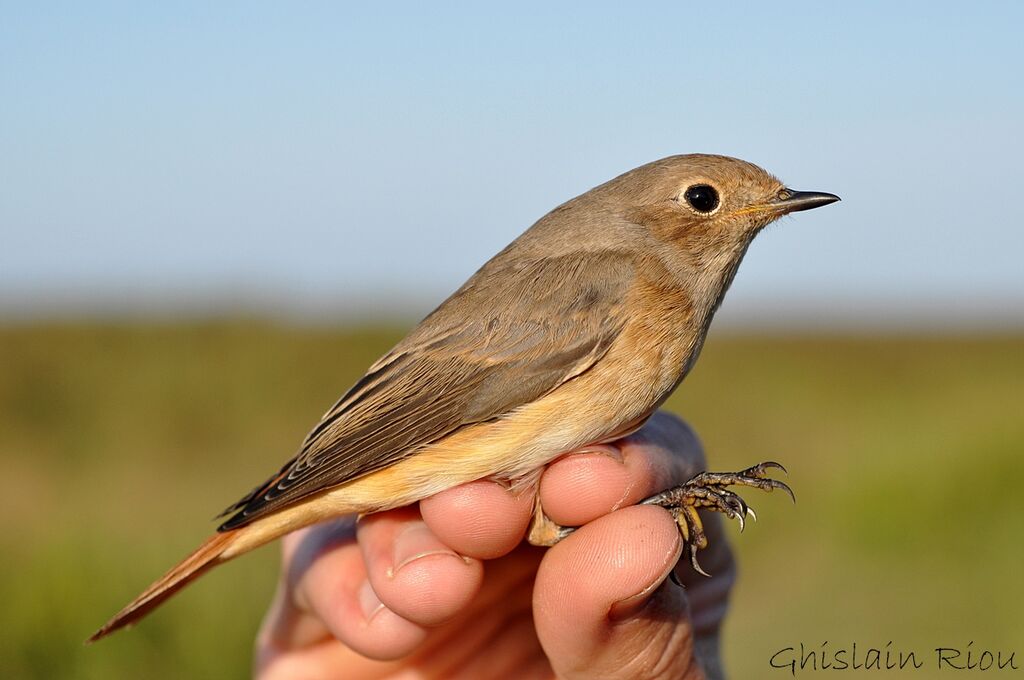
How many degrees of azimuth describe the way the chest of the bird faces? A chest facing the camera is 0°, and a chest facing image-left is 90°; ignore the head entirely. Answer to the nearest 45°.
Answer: approximately 270°
